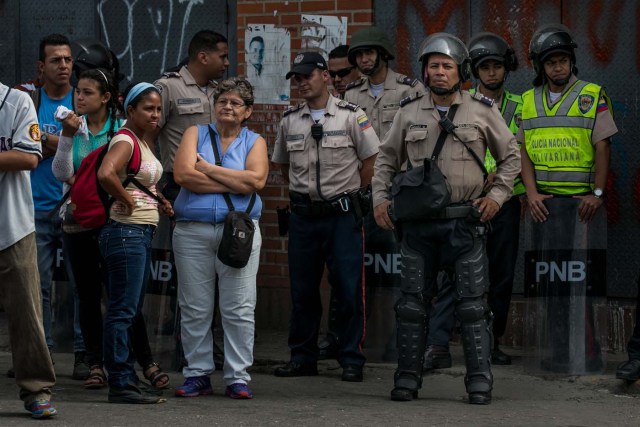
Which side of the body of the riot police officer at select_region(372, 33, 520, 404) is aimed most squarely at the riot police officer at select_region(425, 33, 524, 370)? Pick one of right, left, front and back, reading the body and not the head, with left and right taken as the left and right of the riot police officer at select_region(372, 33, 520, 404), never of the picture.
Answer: back

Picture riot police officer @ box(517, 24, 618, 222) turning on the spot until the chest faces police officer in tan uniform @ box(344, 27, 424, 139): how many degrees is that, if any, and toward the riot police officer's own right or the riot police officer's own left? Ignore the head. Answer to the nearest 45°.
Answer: approximately 90° to the riot police officer's own right

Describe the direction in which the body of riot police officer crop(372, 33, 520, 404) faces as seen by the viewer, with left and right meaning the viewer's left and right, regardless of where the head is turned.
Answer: facing the viewer

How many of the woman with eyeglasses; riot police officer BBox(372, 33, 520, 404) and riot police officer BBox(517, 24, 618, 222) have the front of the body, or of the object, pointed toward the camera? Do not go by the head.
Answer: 3

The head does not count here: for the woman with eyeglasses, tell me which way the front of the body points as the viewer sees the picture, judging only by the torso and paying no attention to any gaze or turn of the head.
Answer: toward the camera

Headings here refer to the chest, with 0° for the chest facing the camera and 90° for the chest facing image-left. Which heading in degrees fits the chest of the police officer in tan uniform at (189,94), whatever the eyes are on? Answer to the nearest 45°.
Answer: approximately 315°

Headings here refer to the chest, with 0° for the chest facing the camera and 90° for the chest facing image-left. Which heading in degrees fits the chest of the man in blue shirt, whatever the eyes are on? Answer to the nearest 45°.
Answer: approximately 315°
